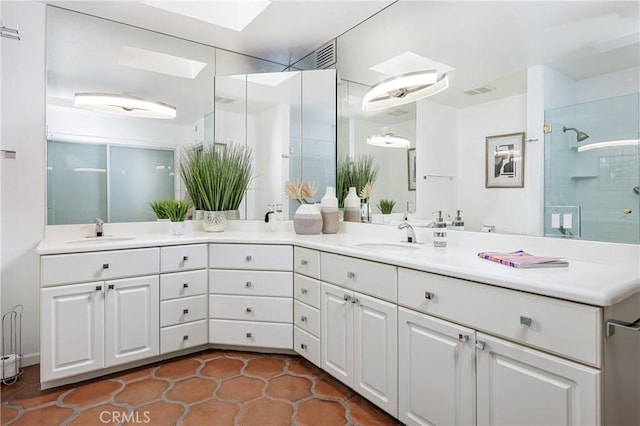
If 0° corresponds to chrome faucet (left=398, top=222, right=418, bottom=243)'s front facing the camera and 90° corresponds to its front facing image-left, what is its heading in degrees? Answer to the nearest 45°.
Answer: approximately 45°

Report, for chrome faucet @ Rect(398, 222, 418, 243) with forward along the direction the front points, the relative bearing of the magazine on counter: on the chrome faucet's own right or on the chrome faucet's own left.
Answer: on the chrome faucet's own left

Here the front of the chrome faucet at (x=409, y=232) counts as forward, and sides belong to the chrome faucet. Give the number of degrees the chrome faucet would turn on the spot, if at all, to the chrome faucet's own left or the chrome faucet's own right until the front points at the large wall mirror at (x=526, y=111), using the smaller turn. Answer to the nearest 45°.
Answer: approximately 90° to the chrome faucet's own left

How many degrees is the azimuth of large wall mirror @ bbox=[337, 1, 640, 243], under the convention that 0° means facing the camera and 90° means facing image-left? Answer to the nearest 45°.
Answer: approximately 45°
